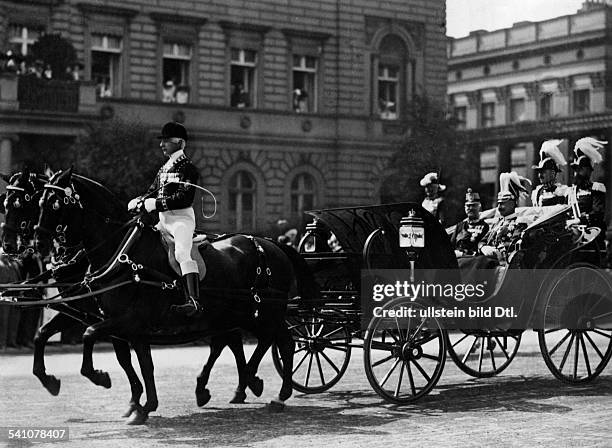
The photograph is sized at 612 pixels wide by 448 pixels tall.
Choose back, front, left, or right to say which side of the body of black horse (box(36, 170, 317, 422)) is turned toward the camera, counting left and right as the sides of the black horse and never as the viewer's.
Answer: left

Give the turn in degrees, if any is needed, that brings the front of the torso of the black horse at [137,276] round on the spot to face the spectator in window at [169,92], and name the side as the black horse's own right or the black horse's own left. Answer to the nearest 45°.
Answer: approximately 90° to the black horse's own right

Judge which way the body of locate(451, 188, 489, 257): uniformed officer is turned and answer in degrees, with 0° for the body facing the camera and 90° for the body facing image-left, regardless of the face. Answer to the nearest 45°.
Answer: approximately 45°

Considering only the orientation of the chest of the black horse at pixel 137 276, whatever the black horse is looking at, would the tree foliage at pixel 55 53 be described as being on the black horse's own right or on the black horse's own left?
on the black horse's own right

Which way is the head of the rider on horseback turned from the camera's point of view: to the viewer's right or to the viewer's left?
to the viewer's left

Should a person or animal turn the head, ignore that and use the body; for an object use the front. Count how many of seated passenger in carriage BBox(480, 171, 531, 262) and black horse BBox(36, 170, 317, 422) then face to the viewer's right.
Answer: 0

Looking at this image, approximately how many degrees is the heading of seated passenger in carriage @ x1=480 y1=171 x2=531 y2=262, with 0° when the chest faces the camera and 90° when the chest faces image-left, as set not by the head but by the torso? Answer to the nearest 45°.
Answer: approximately 45°
